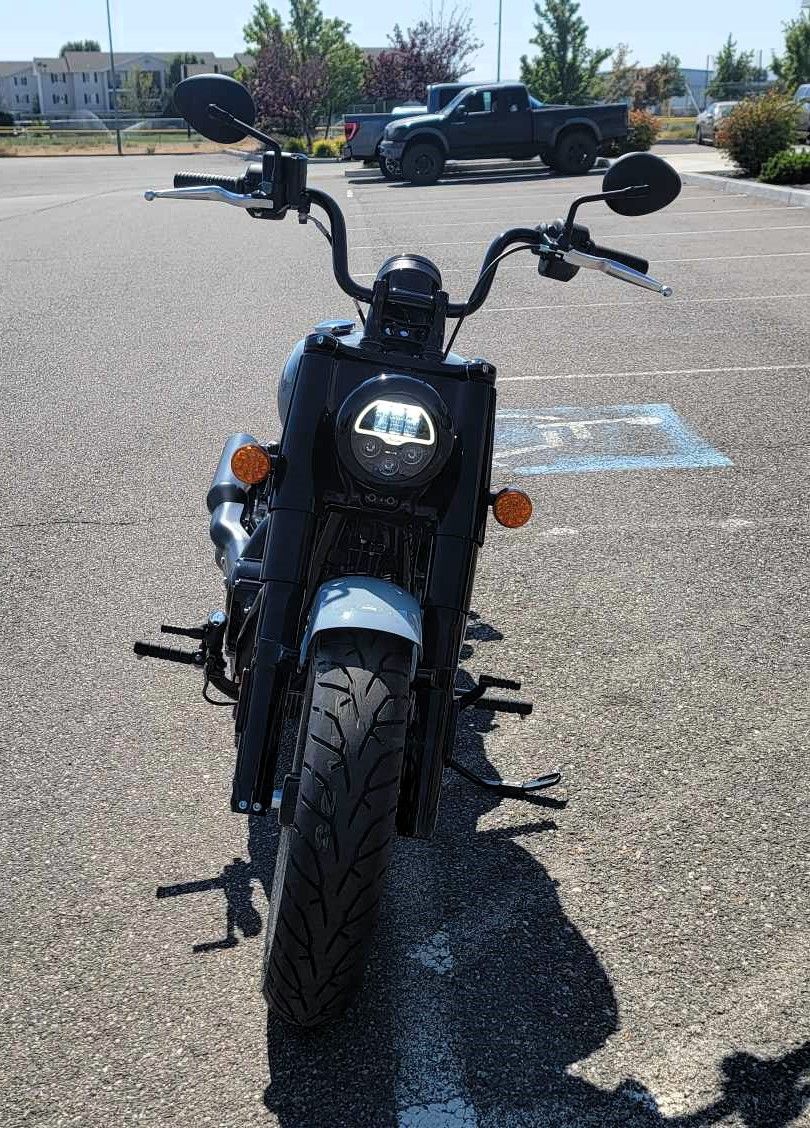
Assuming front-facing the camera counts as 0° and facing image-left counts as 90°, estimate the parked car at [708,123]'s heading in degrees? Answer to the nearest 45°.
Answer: approximately 45°

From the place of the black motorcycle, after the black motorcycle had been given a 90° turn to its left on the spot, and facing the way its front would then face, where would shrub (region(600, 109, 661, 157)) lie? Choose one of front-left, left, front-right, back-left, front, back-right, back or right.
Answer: left

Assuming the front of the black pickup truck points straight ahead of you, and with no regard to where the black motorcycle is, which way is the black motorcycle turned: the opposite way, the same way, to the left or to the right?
to the left

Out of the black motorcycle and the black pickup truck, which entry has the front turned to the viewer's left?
the black pickup truck

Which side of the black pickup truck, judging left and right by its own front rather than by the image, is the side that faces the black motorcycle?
left

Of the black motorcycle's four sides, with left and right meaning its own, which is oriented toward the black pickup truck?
back

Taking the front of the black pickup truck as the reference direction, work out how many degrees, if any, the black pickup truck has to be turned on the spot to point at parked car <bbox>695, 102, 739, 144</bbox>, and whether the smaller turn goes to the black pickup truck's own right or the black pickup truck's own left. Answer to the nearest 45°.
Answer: approximately 135° to the black pickup truck's own right

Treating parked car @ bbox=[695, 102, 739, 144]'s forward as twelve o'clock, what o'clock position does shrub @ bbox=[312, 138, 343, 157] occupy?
The shrub is roughly at 2 o'clock from the parked car.

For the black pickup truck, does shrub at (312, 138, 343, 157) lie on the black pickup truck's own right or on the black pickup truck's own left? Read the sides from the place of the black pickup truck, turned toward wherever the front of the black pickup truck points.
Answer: on the black pickup truck's own right

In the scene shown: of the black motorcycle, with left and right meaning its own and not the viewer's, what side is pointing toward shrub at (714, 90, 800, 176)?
back

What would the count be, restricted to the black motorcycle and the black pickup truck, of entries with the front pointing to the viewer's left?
1

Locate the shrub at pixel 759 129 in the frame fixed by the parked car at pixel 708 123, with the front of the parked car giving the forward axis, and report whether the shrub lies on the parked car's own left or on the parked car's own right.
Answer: on the parked car's own left

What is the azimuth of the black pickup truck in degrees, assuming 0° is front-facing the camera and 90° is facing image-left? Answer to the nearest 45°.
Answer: approximately 90°

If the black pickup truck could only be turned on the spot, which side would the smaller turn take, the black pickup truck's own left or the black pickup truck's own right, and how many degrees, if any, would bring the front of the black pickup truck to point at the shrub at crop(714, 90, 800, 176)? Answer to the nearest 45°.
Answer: approximately 135° to the black pickup truck's own left
